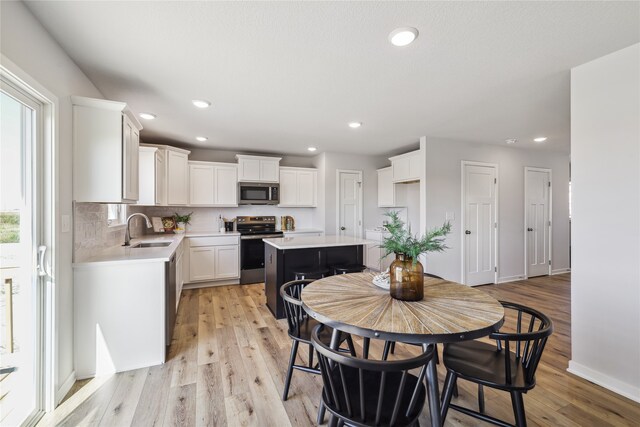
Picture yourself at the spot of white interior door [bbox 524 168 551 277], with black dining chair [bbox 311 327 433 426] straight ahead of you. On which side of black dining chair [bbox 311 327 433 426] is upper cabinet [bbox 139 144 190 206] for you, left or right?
right

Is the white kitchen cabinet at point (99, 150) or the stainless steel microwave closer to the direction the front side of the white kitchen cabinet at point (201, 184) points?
the white kitchen cabinet

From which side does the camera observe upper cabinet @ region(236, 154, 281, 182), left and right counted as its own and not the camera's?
front

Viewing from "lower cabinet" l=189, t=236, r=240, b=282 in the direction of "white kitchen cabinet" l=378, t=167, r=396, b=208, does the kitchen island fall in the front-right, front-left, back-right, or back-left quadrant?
front-right

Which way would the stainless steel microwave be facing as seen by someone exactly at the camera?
facing the viewer

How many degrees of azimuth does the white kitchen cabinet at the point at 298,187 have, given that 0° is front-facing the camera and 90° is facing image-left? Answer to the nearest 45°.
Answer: approximately 0°

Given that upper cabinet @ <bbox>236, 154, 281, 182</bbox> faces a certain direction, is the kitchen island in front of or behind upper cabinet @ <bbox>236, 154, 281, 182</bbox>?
in front

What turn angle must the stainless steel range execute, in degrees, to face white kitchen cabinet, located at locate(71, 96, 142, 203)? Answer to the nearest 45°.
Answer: approximately 45° to its right

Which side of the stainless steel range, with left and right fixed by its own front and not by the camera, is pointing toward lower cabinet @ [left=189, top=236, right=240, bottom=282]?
right

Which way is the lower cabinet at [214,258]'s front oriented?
toward the camera

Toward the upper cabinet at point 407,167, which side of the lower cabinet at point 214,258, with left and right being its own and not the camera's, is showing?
left

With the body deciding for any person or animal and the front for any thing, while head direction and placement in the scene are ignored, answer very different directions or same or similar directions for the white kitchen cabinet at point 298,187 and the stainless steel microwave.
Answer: same or similar directions
